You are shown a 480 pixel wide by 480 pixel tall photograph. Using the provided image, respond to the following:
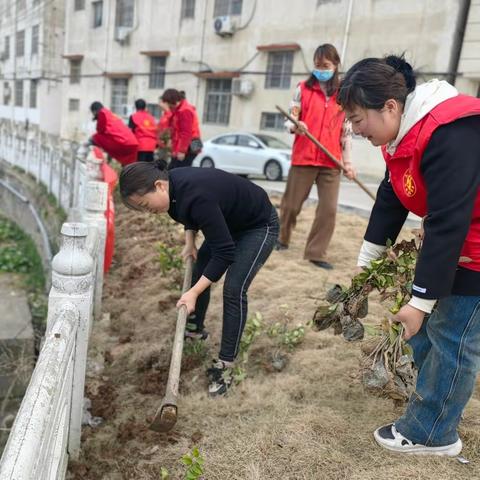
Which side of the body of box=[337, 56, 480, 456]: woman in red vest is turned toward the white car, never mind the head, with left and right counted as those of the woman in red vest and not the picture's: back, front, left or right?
right

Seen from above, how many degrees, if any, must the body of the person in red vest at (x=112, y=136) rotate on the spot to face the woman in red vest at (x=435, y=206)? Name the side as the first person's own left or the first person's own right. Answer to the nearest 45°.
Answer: approximately 90° to the first person's own left

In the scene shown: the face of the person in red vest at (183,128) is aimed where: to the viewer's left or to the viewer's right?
to the viewer's left

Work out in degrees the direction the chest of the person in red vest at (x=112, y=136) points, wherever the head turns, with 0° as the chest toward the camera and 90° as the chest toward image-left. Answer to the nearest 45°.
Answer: approximately 90°

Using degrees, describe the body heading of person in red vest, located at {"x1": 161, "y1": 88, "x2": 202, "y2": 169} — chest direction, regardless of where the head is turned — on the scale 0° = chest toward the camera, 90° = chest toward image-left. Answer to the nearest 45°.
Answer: approximately 90°

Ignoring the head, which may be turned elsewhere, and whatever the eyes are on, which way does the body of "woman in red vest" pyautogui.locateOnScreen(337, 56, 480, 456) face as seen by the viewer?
to the viewer's left
